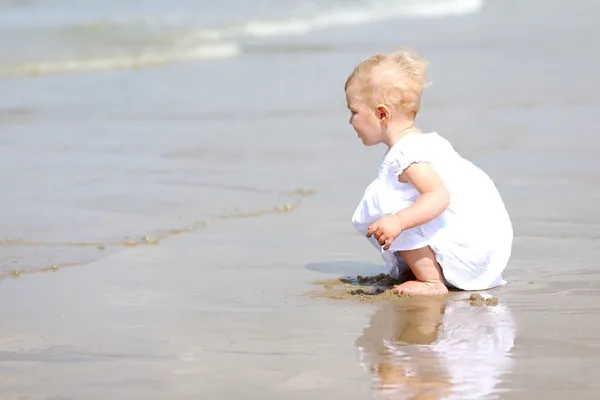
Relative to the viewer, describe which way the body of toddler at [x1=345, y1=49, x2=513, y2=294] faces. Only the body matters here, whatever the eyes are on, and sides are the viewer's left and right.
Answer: facing to the left of the viewer

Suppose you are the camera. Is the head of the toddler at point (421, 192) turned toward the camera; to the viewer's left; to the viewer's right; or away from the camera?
to the viewer's left
